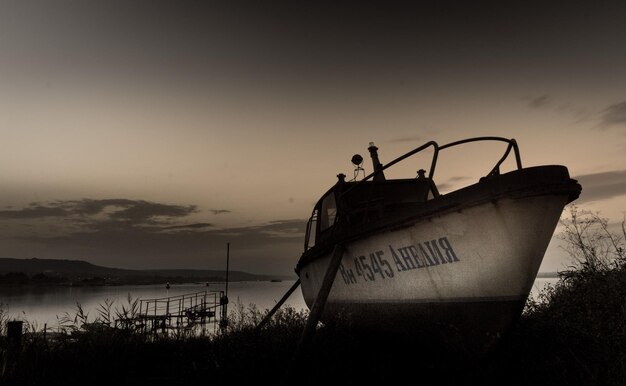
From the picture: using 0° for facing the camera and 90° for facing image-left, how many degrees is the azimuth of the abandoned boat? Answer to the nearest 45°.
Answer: approximately 315°
